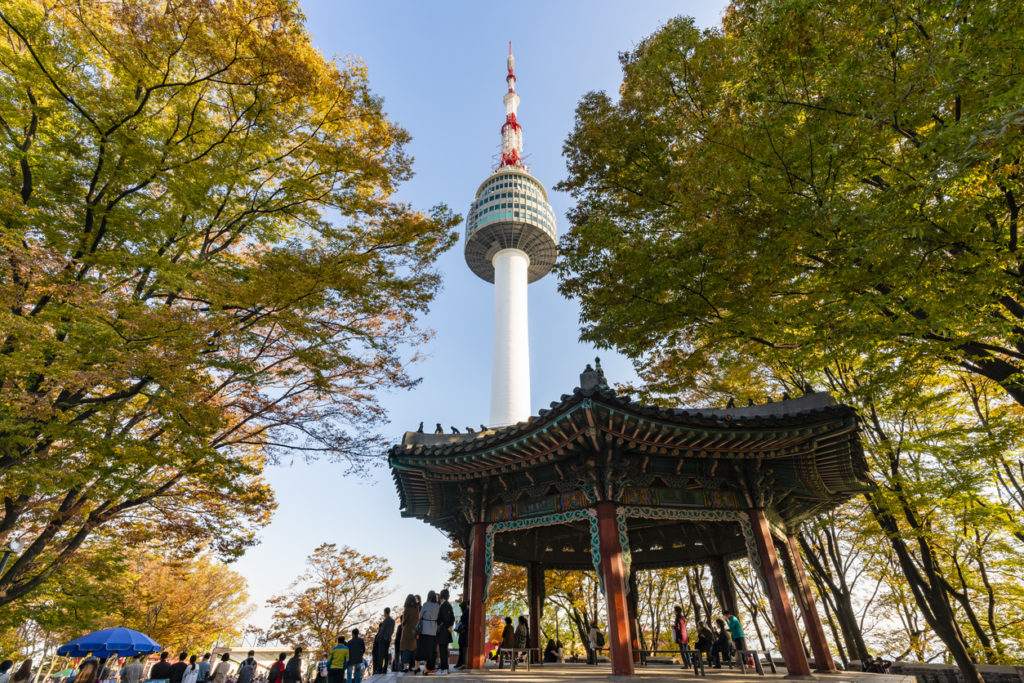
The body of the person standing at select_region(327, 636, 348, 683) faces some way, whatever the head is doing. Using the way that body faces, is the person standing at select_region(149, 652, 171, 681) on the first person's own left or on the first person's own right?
on the first person's own left

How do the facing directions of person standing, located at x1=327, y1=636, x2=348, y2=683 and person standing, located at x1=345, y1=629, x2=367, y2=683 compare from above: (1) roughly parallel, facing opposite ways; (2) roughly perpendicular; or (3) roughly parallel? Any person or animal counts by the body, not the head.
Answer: roughly parallel

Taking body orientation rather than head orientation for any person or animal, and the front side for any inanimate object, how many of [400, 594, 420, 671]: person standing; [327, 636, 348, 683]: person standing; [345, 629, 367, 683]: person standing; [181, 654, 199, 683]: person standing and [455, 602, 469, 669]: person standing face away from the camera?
4

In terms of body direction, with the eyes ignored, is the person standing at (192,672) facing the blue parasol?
no

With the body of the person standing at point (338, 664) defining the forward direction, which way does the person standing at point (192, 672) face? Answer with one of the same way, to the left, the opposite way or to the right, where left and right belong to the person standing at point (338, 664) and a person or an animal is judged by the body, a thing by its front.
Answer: the same way

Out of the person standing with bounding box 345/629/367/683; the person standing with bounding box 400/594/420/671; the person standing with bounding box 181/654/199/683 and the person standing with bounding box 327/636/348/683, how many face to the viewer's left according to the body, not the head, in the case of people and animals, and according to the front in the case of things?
0

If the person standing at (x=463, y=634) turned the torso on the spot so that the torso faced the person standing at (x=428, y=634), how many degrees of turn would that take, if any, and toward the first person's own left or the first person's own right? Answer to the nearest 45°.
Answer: approximately 45° to the first person's own left

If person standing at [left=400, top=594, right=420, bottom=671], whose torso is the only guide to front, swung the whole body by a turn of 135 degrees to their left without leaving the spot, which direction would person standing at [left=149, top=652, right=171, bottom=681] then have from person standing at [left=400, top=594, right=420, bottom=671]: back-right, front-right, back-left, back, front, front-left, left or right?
right

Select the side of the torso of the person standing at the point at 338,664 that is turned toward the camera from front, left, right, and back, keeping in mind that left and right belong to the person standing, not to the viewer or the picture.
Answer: back

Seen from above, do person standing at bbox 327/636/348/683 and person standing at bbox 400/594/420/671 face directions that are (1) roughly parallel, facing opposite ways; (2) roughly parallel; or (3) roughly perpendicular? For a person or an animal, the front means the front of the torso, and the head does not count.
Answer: roughly parallel

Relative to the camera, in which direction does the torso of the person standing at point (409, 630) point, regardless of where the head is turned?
away from the camera

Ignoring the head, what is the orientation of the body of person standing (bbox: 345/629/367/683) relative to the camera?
away from the camera

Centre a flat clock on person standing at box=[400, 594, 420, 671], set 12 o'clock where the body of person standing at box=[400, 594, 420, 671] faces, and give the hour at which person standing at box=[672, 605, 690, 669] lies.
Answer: person standing at box=[672, 605, 690, 669] is roughly at 3 o'clock from person standing at box=[400, 594, 420, 671].

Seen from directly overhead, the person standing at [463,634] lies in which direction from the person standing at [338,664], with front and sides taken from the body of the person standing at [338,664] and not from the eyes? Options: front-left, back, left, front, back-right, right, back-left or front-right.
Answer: right

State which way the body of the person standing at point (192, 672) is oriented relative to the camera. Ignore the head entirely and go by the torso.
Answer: away from the camera

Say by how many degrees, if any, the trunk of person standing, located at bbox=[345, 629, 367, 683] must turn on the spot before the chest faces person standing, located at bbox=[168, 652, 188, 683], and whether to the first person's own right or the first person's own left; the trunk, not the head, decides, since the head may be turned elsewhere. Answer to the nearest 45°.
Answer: approximately 45° to the first person's own left
